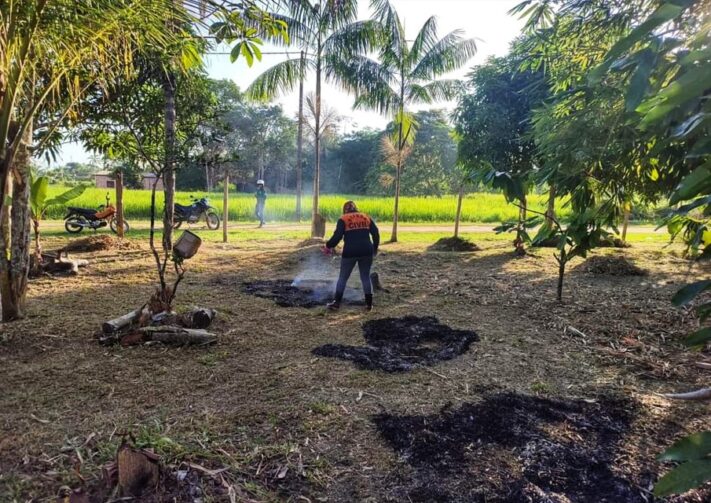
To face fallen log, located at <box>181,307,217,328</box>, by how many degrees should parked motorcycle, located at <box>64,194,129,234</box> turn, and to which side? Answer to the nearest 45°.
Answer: approximately 90° to its right

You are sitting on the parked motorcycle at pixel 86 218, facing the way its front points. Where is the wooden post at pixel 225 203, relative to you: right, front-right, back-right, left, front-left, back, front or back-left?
front-right

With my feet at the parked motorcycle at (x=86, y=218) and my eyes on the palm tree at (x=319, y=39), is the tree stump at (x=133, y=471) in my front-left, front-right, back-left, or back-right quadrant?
front-right

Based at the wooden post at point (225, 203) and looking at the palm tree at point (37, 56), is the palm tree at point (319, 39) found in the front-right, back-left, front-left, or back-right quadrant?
back-left

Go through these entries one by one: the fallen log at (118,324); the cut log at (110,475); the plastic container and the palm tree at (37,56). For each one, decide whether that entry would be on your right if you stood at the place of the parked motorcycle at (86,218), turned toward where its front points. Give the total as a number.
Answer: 4

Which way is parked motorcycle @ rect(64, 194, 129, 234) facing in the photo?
to the viewer's right

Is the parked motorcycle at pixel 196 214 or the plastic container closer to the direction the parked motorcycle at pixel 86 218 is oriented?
the parked motorcycle

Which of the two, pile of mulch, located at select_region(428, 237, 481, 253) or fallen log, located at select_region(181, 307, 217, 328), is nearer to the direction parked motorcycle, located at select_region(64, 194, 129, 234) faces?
the pile of mulch

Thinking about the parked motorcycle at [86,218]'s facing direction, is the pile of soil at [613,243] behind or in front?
in front

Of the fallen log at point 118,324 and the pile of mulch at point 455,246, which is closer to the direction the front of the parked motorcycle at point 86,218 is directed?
the pile of mulch

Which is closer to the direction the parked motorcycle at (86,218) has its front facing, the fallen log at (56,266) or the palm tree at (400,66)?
the palm tree

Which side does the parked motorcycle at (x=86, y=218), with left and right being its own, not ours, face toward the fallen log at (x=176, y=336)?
right
